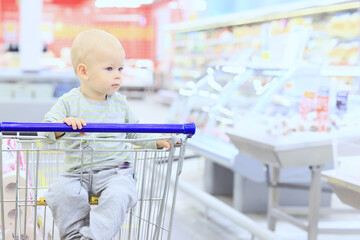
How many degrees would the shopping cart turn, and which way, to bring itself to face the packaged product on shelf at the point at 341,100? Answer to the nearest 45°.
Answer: approximately 45° to its right

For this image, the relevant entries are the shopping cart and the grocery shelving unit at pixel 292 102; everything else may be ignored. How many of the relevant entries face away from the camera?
1

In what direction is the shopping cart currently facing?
away from the camera

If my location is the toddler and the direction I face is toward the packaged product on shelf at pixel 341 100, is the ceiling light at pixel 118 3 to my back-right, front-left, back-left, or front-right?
front-left

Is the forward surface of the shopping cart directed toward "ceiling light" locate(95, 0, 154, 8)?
yes

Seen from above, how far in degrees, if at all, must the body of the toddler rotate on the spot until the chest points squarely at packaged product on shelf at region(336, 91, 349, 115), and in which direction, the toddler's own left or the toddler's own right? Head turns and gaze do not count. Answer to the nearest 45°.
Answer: approximately 135° to the toddler's own left

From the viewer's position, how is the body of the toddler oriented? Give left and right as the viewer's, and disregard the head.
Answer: facing the viewer

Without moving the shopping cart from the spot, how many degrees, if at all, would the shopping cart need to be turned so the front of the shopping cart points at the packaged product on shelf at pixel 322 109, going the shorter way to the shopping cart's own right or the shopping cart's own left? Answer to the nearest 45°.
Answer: approximately 45° to the shopping cart's own right

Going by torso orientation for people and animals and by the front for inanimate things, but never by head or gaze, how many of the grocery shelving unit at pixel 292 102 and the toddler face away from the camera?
0

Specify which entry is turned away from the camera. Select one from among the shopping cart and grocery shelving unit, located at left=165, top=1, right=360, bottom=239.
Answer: the shopping cart

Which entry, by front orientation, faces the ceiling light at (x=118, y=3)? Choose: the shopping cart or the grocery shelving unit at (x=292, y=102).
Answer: the shopping cart
